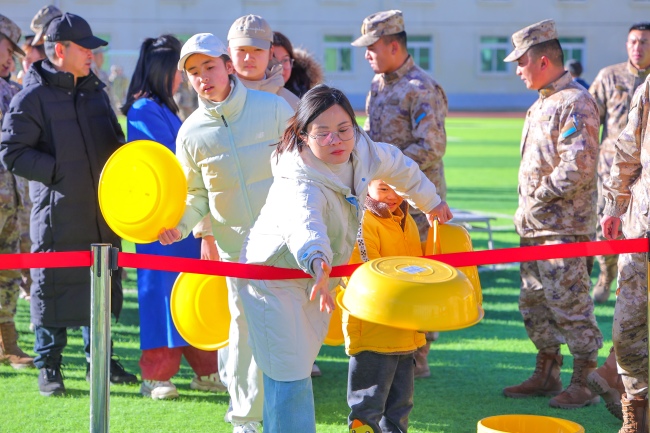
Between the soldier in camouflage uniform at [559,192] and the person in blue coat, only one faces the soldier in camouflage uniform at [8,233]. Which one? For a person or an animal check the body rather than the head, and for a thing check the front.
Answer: the soldier in camouflage uniform at [559,192]

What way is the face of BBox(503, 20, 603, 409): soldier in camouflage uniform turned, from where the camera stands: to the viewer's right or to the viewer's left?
to the viewer's left

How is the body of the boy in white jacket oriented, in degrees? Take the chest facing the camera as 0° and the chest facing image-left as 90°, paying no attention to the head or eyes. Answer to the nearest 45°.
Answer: approximately 0°

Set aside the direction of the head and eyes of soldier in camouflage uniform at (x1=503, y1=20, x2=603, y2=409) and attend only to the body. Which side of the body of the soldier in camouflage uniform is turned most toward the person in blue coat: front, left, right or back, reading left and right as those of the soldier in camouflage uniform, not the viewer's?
front

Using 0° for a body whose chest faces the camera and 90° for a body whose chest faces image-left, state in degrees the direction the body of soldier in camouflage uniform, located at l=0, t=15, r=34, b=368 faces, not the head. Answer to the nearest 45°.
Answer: approximately 270°

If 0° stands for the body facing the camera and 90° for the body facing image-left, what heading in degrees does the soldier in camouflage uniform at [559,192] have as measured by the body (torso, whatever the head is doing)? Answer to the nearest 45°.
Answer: approximately 90°

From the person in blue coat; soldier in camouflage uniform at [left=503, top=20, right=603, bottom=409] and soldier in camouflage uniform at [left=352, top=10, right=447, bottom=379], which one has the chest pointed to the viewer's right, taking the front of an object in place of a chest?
the person in blue coat

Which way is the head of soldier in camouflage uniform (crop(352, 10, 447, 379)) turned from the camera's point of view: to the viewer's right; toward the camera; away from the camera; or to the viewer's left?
to the viewer's left

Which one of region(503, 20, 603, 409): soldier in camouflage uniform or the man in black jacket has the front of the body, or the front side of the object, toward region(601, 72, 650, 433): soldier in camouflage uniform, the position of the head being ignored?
the man in black jacket

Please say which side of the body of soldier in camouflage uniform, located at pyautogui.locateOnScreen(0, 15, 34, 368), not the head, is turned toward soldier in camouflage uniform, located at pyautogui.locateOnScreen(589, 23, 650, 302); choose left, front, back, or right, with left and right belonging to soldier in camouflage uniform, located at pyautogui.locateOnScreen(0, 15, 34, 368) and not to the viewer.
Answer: front

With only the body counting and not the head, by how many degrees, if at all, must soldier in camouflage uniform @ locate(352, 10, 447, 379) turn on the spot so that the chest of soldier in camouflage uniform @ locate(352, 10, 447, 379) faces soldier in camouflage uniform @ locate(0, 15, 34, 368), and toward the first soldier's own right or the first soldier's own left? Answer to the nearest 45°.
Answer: approximately 45° to the first soldier's own right

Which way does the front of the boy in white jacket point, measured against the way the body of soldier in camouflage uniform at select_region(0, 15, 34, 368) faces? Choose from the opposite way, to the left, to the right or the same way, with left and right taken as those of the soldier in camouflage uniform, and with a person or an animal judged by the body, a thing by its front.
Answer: to the right
